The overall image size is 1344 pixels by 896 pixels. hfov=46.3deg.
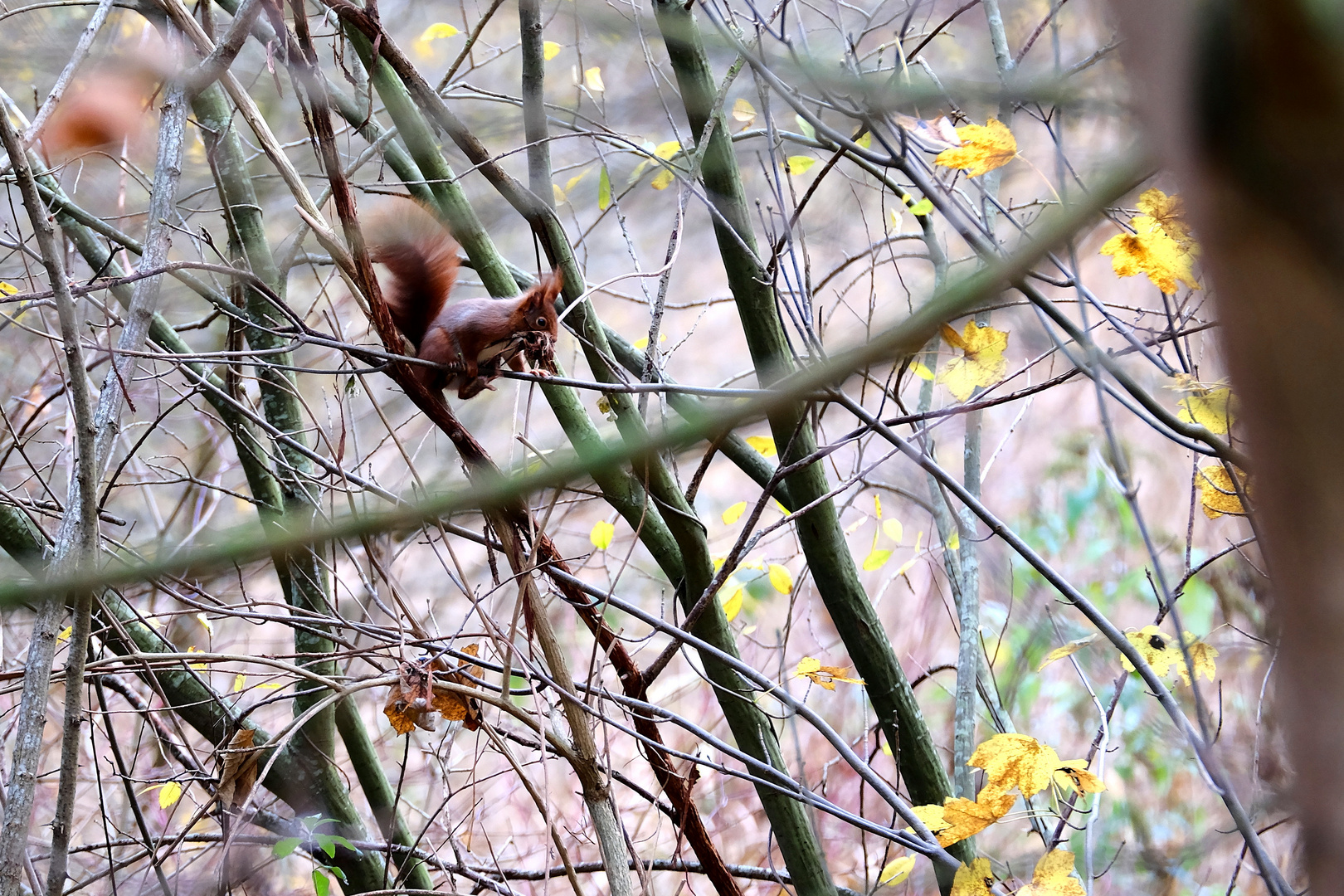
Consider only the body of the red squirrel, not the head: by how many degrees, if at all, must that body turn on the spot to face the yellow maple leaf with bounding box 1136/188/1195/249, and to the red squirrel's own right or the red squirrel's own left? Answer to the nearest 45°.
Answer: approximately 45° to the red squirrel's own right

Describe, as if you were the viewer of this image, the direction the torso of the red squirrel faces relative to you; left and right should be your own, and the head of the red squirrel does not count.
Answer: facing to the right of the viewer
